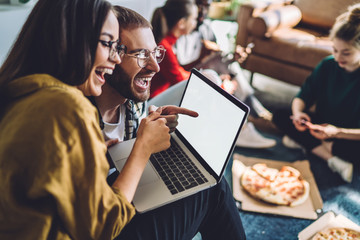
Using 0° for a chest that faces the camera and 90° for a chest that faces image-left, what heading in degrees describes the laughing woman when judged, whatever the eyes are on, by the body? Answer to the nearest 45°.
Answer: approximately 270°

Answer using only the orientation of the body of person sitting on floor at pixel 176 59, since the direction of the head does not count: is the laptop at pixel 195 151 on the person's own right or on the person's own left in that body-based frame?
on the person's own right

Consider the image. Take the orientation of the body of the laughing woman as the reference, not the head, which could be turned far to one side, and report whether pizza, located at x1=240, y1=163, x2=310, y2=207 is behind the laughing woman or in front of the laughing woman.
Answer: in front

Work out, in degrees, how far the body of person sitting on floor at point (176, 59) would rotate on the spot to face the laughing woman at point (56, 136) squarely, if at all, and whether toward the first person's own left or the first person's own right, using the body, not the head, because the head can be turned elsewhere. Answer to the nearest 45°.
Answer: approximately 90° to the first person's own right

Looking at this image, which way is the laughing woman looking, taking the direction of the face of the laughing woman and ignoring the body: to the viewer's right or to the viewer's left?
to the viewer's right

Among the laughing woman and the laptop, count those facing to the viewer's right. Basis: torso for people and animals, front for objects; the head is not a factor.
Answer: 1

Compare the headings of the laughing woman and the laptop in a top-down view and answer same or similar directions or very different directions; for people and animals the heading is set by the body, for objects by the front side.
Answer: very different directions
